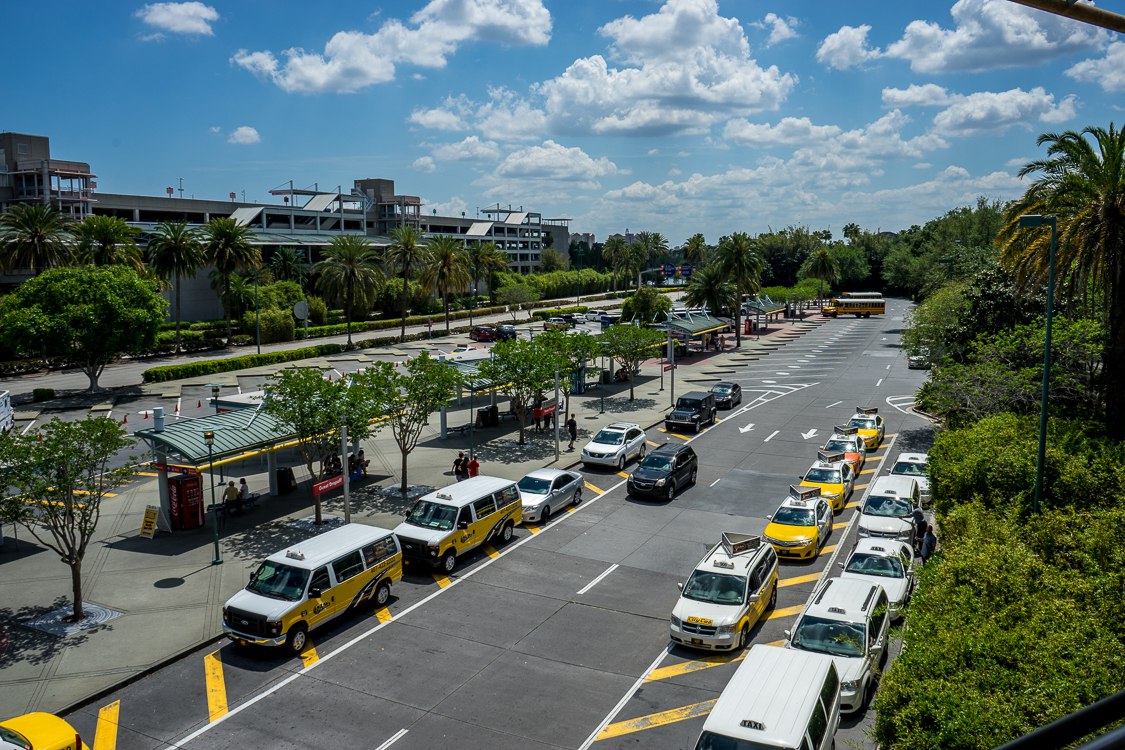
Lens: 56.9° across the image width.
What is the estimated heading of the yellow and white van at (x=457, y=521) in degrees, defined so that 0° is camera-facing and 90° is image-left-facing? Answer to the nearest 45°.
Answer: approximately 45°

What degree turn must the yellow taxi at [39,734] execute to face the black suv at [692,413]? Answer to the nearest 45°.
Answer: approximately 180°

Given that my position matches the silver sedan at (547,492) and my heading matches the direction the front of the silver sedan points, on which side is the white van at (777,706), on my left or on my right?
on my left

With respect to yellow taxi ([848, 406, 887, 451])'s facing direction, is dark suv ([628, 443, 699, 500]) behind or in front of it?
in front

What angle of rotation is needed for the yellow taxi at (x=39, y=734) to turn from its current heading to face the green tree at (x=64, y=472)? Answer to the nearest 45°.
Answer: approximately 135° to its right

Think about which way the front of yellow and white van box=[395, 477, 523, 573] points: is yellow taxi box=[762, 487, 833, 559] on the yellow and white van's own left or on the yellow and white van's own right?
on the yellow and white van's own left

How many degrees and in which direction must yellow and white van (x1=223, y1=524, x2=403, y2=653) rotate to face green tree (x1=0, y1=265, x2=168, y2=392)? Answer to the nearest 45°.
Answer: approximately 135° to its right

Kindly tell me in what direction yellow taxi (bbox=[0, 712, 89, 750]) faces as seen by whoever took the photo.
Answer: facing the viewer and to the left of the viewer
